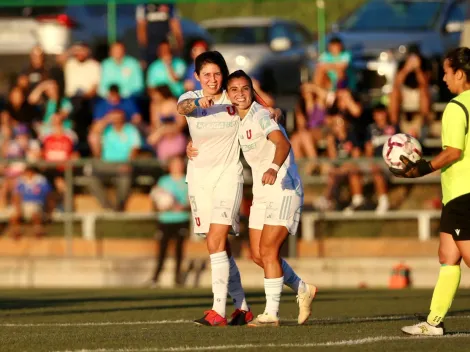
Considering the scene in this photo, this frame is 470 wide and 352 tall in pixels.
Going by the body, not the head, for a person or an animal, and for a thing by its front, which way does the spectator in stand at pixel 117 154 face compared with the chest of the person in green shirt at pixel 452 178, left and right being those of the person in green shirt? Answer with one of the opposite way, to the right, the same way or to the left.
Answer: to the left

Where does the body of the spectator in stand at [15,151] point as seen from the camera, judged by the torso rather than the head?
toward the camera

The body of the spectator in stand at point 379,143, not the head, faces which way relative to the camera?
toward the camera

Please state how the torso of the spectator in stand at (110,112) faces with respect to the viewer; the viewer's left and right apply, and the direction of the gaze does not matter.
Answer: facing the viewer

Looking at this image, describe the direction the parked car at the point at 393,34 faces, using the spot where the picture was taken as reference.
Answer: facing the viewer and to the left of the viewer

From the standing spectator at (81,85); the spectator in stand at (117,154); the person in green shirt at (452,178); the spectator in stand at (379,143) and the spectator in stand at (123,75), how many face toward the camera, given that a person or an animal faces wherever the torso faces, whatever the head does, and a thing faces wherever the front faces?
4

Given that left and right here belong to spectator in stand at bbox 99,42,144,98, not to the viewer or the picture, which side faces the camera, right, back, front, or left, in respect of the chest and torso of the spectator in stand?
front

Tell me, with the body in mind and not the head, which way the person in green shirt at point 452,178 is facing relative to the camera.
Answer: to the viewer's left
